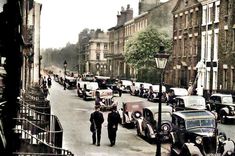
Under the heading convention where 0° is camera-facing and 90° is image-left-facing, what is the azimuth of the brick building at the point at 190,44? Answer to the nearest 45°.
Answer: approximately 45°

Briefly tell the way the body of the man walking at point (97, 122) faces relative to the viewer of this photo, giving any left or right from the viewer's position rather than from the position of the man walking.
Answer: facing away from the viewer

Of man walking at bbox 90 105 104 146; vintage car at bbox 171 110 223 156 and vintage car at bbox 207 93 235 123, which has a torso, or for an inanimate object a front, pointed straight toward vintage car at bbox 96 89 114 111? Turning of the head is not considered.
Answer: the man walking

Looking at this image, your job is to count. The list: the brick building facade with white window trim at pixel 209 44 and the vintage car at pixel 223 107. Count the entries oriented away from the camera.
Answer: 0

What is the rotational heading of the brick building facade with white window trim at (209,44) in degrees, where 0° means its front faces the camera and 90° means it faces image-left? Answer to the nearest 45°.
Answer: approximately 45°

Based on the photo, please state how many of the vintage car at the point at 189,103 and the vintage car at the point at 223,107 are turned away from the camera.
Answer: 0

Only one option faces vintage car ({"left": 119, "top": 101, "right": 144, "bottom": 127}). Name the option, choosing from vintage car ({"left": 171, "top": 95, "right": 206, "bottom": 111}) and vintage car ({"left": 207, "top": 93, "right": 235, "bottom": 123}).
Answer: vintage car ({"left": 171, "top": 95, "right": 206, "bottom": 111})

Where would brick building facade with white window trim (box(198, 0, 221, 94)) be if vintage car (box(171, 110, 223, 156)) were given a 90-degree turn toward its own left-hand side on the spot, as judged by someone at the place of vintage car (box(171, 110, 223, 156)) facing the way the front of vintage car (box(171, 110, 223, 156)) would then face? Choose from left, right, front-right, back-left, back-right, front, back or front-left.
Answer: front-left

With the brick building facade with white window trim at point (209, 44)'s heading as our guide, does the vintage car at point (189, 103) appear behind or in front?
in front
